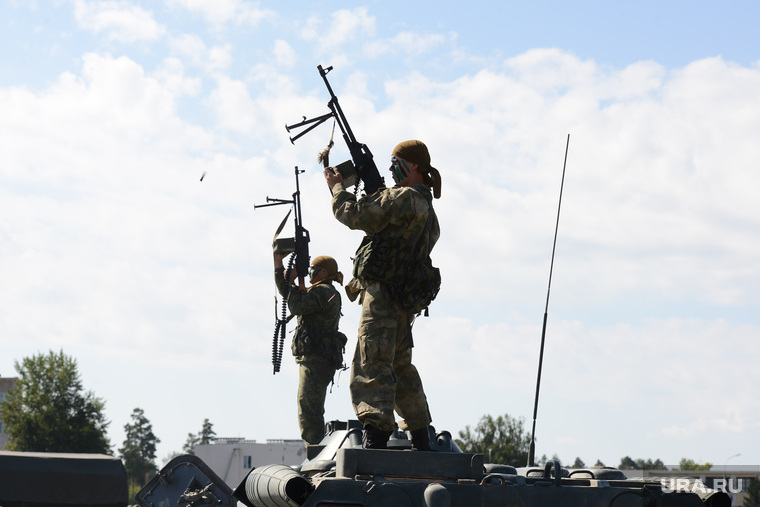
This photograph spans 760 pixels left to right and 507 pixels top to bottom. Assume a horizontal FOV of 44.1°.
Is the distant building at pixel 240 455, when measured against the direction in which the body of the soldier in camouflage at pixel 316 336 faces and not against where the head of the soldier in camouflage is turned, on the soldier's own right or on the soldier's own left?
on the soldier's own right

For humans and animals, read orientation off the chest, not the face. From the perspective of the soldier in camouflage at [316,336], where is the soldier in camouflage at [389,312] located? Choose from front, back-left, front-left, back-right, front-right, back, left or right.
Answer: left

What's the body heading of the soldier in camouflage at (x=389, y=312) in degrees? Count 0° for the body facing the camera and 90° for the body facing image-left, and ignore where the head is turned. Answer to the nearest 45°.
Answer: approximately 90°

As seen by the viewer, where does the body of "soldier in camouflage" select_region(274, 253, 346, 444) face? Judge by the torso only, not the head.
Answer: to the viewer's left

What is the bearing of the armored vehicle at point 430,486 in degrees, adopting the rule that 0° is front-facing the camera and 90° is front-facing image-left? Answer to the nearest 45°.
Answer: approximately 90°

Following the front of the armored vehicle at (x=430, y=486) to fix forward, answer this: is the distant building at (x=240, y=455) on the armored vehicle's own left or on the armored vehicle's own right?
on the armored vehicle's own right

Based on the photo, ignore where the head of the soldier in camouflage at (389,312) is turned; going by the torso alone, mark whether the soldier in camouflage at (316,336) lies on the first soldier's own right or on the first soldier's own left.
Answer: on the first soldier's own right
